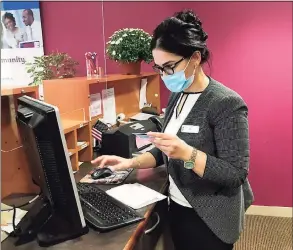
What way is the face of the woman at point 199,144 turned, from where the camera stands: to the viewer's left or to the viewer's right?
to the viewer's left

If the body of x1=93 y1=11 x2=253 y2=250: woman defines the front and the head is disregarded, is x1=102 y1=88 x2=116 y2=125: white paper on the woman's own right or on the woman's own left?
on the woman's own right

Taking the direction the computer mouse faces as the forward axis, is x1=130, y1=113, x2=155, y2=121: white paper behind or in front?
behind

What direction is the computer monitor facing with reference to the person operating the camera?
facing away from the viewer and to the right of the viewer

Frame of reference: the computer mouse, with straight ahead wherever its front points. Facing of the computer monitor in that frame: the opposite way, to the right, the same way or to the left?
the opposite way

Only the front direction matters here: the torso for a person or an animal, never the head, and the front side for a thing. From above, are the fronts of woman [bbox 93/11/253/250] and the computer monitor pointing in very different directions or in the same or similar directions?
very different directions

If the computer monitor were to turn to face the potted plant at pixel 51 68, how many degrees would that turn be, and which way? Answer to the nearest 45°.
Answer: approximately 45° to its left

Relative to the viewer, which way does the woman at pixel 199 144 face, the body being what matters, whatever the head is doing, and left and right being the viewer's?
facing the viewer and to the left of the viewer
